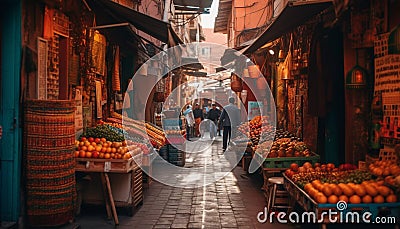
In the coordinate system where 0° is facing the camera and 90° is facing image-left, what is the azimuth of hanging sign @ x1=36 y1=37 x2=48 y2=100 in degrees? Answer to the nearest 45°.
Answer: approximately 315°

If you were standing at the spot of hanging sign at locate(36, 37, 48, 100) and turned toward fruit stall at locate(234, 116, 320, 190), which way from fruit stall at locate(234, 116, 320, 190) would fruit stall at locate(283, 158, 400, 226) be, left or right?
right

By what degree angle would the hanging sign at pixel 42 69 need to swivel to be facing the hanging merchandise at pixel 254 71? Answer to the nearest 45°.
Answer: approximately 90° to its left

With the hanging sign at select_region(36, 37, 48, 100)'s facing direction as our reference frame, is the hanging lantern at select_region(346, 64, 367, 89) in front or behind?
in front

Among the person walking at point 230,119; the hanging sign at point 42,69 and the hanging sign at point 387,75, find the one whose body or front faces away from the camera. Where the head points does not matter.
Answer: the person walking

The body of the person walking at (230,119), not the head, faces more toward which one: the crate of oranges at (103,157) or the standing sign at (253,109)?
the standing sign

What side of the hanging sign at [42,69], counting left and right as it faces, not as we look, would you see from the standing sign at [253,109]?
left

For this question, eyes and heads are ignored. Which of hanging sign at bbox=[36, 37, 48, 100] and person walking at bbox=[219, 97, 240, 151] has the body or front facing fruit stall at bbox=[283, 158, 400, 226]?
the hanging sign

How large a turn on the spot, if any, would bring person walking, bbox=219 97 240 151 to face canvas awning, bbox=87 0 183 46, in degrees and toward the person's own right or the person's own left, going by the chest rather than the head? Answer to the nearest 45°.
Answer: approximately 180°

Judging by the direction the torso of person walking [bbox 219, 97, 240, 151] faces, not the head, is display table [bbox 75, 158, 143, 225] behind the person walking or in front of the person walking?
behind

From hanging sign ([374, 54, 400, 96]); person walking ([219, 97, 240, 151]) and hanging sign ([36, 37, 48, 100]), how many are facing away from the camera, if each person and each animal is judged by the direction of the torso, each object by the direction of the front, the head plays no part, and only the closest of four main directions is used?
1

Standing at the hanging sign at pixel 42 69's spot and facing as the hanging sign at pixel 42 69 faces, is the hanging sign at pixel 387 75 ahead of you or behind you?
ahead

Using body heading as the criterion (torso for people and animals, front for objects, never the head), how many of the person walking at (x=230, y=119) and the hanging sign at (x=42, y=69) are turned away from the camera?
1

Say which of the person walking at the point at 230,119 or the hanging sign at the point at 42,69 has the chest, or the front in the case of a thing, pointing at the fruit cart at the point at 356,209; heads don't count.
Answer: the hanging sign

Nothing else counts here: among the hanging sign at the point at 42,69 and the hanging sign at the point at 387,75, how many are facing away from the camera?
0

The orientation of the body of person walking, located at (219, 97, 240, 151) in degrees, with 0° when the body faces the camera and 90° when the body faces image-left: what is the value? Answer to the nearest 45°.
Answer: approximately 180°

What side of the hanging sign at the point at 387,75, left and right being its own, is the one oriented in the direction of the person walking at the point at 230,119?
right
